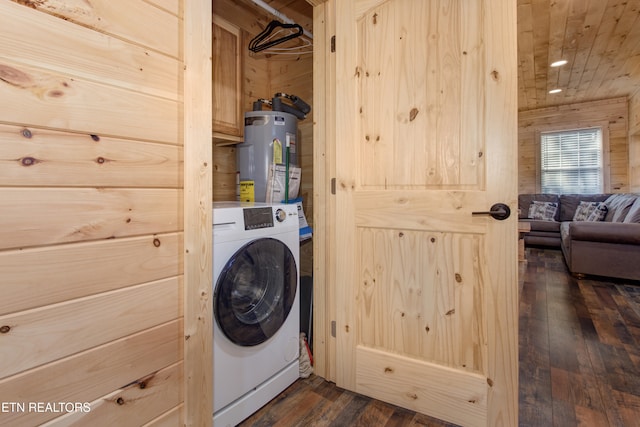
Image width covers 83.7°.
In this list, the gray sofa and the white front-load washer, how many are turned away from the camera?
0

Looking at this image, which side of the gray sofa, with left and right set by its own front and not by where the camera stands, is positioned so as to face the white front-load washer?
front

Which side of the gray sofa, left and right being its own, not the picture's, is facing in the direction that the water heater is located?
front

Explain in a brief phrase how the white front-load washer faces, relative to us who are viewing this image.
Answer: facing the viewer and to the right of the viewer

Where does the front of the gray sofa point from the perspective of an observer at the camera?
facing the viewer and to the left of the viewer
